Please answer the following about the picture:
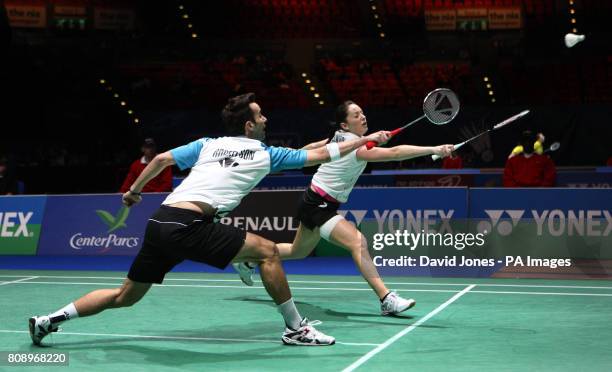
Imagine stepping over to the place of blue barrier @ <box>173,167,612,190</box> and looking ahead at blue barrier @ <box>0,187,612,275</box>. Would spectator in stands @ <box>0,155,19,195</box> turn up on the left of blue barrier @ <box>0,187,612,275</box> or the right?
right

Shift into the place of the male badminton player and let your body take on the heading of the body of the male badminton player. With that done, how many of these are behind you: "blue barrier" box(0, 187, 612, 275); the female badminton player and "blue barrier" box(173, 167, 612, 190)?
0

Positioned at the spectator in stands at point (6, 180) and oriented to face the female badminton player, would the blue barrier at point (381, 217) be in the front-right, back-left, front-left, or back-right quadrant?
front-left

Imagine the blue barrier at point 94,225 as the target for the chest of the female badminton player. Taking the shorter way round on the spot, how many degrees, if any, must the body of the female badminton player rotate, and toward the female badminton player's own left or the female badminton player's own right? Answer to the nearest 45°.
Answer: approximately 135° to the female badminton player's own left

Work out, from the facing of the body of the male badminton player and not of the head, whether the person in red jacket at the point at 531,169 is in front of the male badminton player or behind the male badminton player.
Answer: in front

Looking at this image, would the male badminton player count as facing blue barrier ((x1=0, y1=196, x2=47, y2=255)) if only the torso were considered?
no

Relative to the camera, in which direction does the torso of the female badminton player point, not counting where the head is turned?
to the viewer's right

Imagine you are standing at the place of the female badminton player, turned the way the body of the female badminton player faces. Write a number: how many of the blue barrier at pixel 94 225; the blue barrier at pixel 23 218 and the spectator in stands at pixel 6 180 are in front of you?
0

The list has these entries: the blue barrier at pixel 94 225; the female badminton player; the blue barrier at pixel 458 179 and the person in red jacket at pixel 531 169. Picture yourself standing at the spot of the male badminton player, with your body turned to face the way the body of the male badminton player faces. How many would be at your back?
0

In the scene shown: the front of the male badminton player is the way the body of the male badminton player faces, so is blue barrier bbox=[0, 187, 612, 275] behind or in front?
in front

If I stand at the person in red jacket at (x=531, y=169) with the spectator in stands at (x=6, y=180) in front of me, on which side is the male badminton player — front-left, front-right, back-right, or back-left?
front-left

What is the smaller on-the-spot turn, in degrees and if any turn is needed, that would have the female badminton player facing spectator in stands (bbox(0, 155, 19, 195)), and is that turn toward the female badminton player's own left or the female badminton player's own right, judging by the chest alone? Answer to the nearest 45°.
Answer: approximately 135° to the female badminton player's own left

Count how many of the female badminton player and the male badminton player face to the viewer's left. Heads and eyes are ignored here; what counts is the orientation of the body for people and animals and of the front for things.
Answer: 0

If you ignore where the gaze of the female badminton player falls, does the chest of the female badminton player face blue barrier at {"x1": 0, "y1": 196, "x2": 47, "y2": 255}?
no

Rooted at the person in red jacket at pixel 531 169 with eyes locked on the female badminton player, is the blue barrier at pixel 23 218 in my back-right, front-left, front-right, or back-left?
front-right
